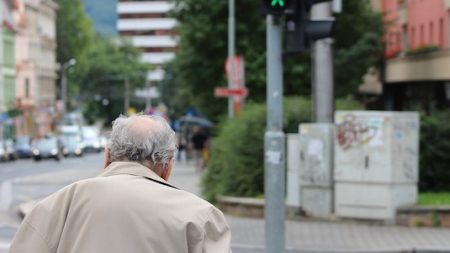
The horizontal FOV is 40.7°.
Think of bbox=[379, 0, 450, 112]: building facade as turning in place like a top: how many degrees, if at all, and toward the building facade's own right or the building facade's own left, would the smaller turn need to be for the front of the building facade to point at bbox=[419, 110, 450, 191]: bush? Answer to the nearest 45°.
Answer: approximately 45° to the building facade's own left

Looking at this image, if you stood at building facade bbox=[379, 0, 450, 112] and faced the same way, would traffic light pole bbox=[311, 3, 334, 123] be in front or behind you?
in front

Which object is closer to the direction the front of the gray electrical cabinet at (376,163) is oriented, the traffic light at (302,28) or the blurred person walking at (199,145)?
the traffic light

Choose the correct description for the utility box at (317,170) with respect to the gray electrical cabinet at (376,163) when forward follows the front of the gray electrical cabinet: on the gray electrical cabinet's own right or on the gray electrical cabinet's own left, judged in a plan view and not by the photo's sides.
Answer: on the gray electrical cabinet's own right

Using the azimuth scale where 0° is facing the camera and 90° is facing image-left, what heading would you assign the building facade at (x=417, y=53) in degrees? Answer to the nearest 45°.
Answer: approximately 45°

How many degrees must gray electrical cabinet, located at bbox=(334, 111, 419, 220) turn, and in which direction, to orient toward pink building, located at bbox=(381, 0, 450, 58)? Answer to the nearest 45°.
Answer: approximately 135° to its right

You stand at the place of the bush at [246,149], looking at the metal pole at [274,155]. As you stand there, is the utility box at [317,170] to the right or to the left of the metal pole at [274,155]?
left

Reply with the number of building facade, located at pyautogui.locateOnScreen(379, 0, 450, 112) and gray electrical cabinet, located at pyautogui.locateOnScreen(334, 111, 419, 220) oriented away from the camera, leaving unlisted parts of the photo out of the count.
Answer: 0

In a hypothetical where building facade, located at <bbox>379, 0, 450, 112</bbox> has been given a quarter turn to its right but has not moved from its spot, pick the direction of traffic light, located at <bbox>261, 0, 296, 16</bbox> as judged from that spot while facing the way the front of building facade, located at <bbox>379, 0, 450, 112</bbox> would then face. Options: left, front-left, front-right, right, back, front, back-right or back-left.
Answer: back-left
